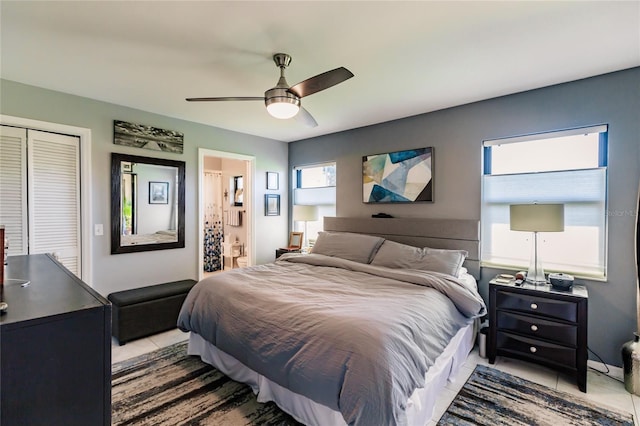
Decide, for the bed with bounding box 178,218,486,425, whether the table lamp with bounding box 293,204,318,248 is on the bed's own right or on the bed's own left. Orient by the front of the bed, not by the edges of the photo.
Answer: on the bed's own right

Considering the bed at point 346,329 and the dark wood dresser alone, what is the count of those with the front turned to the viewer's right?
1

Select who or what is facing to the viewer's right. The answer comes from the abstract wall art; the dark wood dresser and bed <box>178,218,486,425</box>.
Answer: the dark wood dresser

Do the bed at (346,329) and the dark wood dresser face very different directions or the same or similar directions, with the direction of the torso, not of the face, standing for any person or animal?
very different directions

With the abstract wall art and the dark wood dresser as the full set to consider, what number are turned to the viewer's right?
1

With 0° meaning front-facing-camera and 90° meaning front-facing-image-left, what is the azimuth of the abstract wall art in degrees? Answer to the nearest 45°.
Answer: approximately 45°

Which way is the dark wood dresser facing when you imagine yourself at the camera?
facing to the right of the viewer

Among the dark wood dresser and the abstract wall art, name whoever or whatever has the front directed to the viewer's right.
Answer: the dark wood dresser

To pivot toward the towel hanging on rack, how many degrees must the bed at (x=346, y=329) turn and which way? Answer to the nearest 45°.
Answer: approximately 90° to its right
